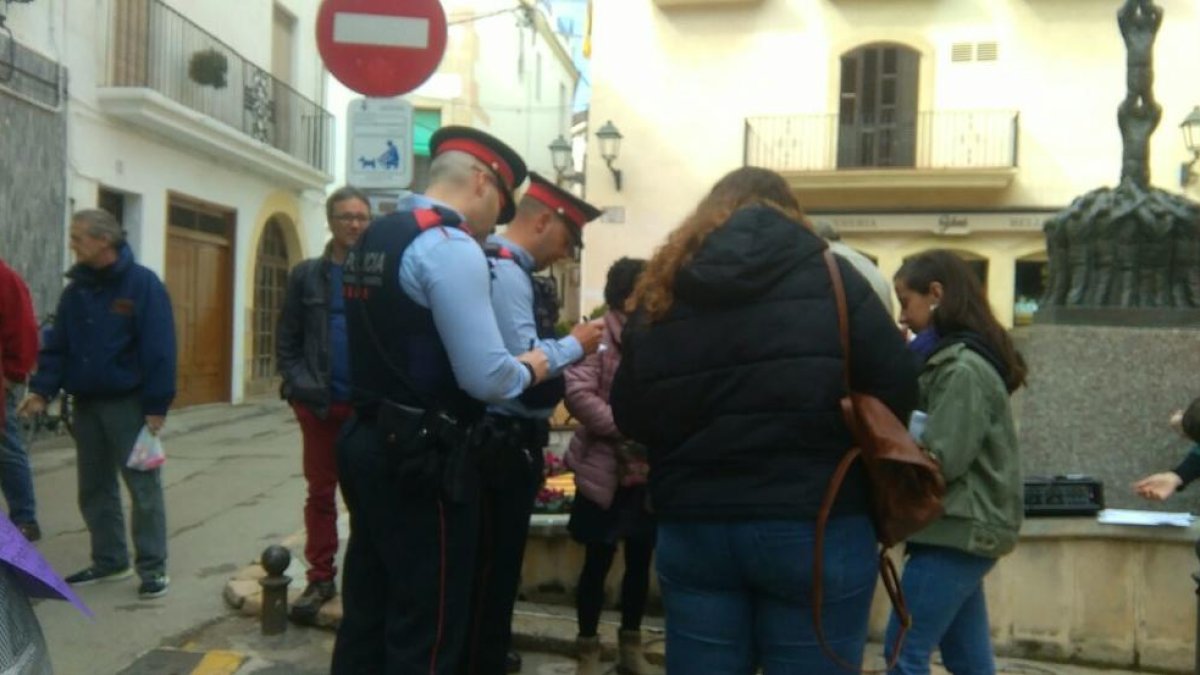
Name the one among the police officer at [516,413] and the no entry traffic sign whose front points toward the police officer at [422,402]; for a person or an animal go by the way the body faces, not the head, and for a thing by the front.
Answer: the no entry traffic sign

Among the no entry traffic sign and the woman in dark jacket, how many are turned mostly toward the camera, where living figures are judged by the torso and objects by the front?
1

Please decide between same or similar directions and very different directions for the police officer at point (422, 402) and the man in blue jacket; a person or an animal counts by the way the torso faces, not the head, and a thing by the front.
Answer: very different directions

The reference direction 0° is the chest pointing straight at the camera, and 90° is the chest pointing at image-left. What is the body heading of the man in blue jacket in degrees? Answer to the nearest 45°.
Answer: approximately 45°

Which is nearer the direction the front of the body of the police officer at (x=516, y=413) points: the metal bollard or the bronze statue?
the bronze statue

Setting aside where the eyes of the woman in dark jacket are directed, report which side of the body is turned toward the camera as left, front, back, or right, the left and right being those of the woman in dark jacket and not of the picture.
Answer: back

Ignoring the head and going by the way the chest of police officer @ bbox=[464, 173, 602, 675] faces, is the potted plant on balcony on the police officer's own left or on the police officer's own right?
on the police officer's own left

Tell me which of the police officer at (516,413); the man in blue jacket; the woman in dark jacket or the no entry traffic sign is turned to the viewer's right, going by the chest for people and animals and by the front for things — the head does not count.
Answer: the police officer

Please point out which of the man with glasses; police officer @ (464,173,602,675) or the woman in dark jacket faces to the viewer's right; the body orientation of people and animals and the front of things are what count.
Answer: the police officer

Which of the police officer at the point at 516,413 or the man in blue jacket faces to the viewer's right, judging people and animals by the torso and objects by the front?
the police officer

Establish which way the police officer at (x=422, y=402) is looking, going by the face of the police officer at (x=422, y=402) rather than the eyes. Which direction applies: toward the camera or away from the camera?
away from the camera

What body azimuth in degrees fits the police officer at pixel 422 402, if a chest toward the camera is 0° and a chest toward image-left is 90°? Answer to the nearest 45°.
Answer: approximately 225°

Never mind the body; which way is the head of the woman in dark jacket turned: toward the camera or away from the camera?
away from the camera

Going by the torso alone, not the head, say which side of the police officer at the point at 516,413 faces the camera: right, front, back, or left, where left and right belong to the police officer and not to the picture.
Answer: right
